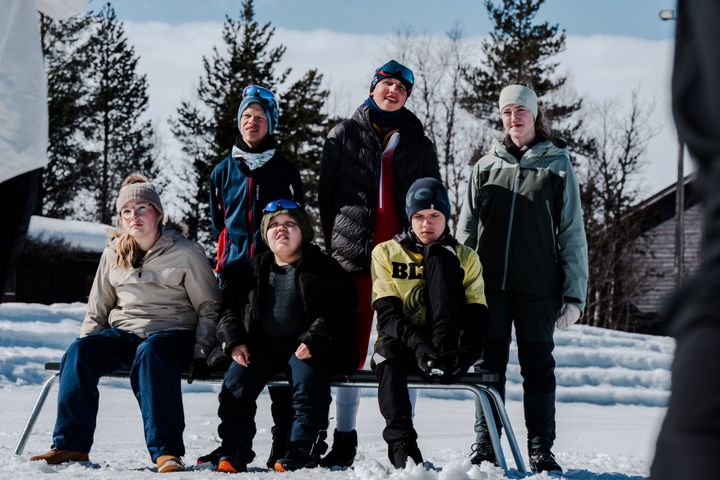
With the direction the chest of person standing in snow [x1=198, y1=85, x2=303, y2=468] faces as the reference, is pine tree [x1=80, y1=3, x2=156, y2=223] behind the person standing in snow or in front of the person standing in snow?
behind

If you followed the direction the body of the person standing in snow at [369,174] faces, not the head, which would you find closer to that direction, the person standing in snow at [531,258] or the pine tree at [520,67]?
the person standing in snow

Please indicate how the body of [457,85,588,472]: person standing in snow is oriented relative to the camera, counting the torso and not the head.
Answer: toward the camera

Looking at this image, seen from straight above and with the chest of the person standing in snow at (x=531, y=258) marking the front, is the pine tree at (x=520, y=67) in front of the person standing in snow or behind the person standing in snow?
behind

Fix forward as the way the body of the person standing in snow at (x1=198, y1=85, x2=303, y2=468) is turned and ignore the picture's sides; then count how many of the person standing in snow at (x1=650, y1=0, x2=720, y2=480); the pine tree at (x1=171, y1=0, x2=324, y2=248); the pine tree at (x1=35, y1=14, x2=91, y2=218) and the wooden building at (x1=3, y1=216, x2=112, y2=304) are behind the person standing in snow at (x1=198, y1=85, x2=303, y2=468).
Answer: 3

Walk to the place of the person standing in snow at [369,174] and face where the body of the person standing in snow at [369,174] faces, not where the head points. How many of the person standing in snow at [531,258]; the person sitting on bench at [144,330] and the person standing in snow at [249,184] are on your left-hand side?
1

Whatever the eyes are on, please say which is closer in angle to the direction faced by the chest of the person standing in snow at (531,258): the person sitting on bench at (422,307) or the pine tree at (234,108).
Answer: the person sitting on bench

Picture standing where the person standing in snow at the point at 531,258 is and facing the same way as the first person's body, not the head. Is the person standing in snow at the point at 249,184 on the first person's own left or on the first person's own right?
on the first person's own right

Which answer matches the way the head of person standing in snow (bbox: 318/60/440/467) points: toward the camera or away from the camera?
toward the camera

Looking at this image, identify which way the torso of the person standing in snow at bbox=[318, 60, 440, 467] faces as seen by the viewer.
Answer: toward the camera

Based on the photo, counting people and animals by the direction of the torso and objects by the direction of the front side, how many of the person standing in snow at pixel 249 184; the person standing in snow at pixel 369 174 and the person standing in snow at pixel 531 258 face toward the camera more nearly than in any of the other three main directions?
3

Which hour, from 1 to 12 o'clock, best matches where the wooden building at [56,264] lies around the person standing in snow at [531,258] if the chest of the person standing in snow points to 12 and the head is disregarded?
The wooden building is roughly at 5 o'clock from the person standing in snow.

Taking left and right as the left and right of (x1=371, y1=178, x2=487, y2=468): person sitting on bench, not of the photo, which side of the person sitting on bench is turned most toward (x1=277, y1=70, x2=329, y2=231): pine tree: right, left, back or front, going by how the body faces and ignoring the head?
back

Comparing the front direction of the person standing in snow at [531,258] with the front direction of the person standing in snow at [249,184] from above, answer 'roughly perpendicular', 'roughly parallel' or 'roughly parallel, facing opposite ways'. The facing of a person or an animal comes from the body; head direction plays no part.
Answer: roughly parallel

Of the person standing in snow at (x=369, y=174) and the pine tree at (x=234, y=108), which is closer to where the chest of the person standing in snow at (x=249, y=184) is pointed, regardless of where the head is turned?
the person standing in snow

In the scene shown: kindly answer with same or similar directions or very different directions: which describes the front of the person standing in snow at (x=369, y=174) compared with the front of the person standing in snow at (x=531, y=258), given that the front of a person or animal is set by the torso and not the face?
same or similar directions

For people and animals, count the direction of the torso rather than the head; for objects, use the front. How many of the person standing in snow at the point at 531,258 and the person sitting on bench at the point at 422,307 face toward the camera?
2
